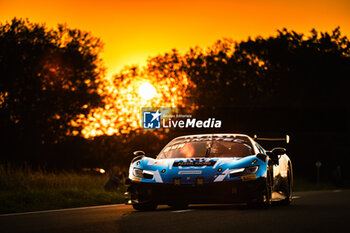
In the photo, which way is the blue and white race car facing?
toward the camera
